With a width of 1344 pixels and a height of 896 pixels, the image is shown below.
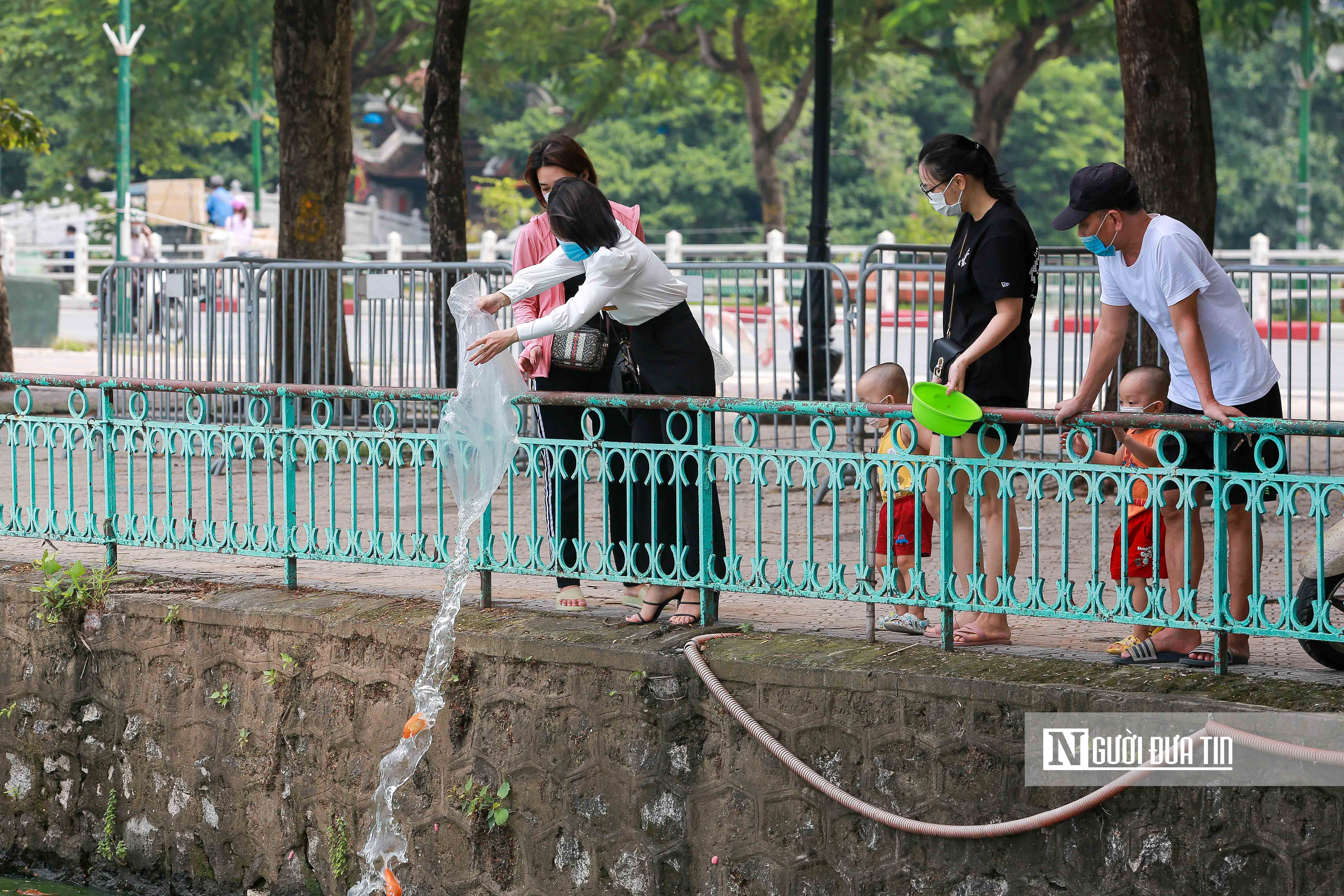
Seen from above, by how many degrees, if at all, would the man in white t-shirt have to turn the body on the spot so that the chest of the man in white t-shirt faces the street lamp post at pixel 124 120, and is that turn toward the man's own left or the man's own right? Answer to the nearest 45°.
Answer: approximately 90° to the man's own right

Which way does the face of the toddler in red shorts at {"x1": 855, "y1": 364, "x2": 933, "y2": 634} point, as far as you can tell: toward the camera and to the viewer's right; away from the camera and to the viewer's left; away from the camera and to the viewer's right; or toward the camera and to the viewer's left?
toward the camera and to the viewer's left

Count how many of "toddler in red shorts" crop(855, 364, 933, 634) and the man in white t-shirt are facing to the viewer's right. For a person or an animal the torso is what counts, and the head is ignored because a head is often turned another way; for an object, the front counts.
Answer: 0

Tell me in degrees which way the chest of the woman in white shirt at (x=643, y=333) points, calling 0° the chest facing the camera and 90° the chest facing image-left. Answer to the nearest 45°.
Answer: approximately 45°

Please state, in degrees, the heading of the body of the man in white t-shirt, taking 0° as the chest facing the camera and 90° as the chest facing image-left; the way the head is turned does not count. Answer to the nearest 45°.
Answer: approximately 45°

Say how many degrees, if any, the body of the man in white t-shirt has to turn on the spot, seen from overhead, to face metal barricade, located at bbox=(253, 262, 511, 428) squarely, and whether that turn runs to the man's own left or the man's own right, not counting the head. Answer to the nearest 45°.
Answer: approximately 90° to the man's own right

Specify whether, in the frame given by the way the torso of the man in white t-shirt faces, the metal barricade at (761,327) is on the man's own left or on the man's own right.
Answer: on the man's own right

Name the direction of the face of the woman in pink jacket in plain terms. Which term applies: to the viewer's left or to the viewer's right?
to the viewer's left

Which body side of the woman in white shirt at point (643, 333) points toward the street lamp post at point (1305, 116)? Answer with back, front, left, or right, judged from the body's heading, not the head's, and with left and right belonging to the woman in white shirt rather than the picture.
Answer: back

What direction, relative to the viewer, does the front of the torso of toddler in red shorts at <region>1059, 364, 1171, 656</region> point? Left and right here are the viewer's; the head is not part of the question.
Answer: facing the viewer and to the left of the viewer

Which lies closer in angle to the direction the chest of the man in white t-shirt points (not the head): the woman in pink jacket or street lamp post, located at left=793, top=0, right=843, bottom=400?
the woman in pink jacket
